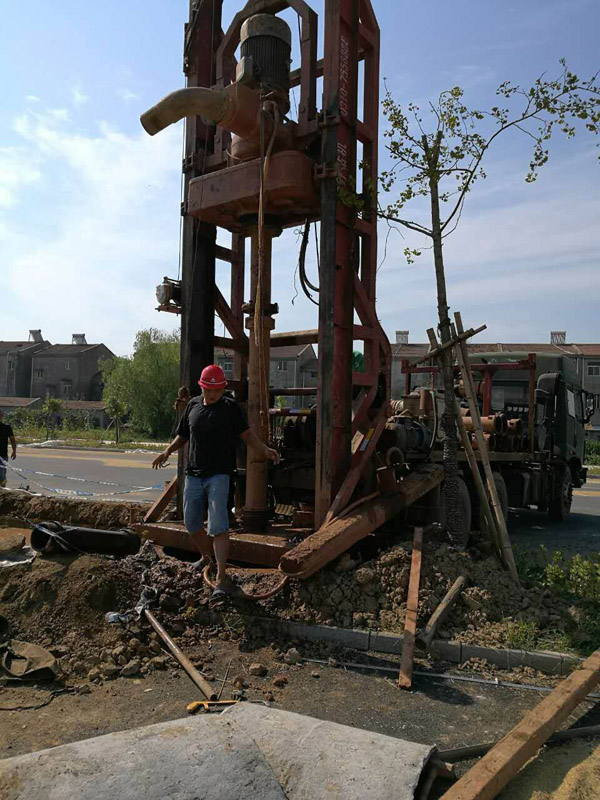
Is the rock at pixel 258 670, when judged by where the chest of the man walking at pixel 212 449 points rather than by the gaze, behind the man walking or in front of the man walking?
in front

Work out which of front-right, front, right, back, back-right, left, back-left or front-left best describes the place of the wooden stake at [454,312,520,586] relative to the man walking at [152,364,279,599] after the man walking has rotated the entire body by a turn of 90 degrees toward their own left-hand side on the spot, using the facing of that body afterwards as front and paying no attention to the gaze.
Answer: front

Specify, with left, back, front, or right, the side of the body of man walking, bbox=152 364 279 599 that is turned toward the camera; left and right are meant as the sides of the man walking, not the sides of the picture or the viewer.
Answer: front

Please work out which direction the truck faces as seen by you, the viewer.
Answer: facing away from the viewer and to the right of the viewer

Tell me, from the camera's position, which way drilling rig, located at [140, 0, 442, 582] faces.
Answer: facing the viewer and to the left of the viewer

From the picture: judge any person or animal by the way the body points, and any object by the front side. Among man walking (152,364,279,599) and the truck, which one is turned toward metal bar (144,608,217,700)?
the man walking

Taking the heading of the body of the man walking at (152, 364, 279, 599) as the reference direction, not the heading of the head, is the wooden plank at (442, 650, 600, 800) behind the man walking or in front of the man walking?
in front

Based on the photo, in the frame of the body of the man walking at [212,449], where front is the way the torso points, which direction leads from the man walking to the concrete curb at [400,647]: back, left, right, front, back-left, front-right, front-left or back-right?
front-left

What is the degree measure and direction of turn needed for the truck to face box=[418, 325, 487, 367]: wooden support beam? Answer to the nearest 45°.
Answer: approximately 135° to its right

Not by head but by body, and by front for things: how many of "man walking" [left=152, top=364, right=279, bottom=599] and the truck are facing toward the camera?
1

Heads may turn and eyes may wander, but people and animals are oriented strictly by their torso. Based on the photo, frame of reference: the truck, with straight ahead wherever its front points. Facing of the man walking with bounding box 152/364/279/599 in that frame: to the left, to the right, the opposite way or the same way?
to the right

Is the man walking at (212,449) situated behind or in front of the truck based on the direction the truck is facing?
behind

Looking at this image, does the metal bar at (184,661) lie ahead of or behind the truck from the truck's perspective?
behind
